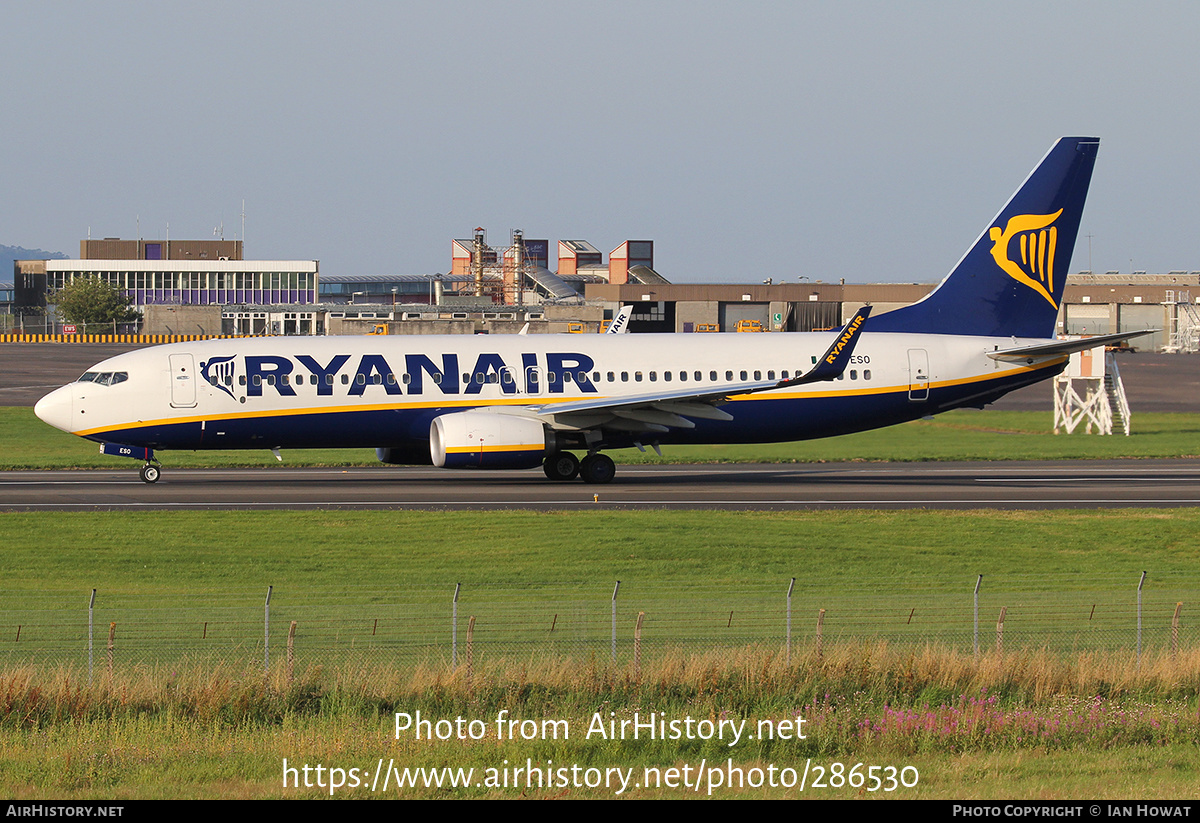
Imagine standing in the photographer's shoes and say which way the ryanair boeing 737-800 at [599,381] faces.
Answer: facing to the left of the viewer

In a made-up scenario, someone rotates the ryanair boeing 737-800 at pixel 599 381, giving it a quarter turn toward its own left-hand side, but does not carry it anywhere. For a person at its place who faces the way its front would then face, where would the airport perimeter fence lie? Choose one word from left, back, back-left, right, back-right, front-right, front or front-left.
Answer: front
